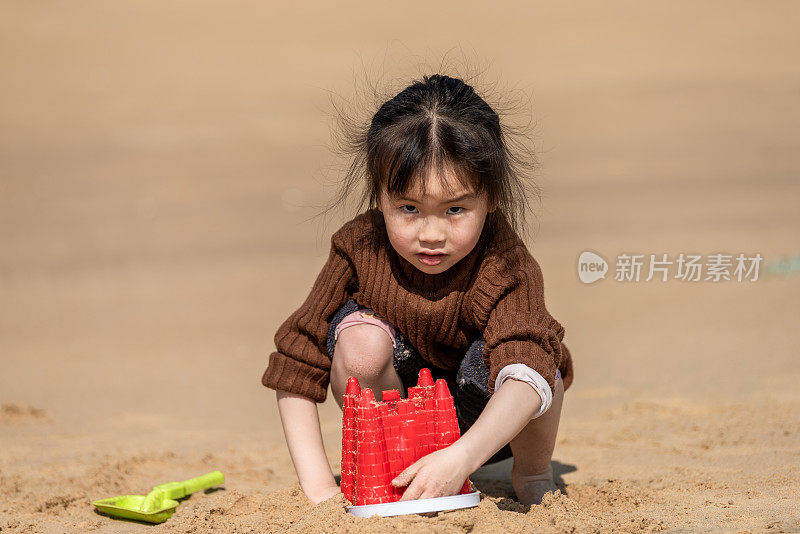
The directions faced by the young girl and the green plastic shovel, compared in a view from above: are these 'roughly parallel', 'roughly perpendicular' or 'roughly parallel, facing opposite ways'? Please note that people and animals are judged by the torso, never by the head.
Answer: roughly perpendicular

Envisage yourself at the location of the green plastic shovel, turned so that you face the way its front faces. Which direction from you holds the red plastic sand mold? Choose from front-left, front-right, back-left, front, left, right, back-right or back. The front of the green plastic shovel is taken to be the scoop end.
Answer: back-left

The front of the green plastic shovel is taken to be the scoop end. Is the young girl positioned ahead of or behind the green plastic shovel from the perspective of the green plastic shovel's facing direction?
behind

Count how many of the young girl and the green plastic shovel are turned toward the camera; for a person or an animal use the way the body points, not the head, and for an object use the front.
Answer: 1

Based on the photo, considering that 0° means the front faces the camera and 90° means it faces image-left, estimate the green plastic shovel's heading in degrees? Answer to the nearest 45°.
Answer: approximately 90°

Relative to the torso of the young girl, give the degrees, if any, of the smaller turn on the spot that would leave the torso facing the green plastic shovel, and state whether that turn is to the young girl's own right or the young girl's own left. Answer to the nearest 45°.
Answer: approximately 90° to the young girl's own right

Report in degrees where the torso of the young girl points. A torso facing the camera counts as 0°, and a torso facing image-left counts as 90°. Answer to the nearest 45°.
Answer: approximately 0°
